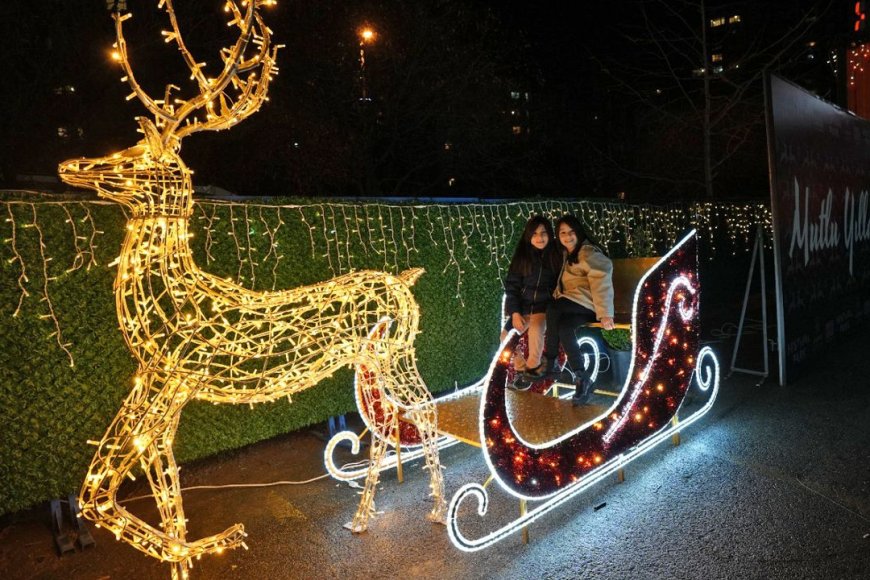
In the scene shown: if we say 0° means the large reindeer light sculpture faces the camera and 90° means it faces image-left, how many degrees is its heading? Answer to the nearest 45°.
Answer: approximately 90°

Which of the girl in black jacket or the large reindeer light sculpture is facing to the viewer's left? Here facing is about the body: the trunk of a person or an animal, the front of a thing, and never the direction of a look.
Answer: the large reindeer light sculpture

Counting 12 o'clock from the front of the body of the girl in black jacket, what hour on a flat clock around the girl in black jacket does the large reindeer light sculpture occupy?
The large reindeer light sculpture is roughly at 1 o'clock from the girl in black jacket.

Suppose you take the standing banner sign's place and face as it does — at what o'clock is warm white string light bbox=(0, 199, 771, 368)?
The warm white string light is roughly at 3 o'clock from the standing banner sign.

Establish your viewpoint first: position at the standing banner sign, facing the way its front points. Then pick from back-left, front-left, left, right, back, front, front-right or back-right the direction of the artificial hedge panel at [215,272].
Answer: right

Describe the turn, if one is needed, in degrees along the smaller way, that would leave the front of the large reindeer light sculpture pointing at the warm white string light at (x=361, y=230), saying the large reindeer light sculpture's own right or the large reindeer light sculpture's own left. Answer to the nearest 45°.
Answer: approximately 135° to the large reindeer light sculpture's own right

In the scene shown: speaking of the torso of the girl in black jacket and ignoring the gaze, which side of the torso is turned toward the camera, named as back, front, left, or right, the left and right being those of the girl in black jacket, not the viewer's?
front

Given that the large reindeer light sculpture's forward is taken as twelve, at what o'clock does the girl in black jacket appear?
The girl in black jacket is roughly at 5 o'clock from the large reindeer light sculpture.

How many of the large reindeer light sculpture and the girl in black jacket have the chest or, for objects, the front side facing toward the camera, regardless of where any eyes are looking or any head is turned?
1

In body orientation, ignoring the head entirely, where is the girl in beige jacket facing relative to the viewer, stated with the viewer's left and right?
facing the viewer and to the left of the viewer

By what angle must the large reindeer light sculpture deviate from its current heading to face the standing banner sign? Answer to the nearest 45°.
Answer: approximately 180°
